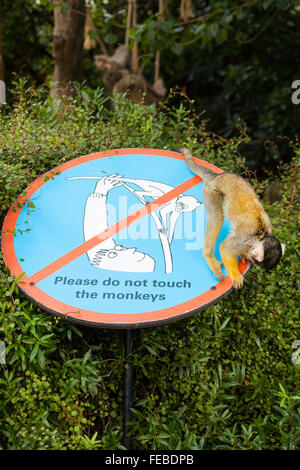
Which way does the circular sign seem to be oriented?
toward the camera

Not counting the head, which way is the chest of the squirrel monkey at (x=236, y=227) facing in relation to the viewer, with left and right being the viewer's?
facing the viewer and to the right of the viewer
